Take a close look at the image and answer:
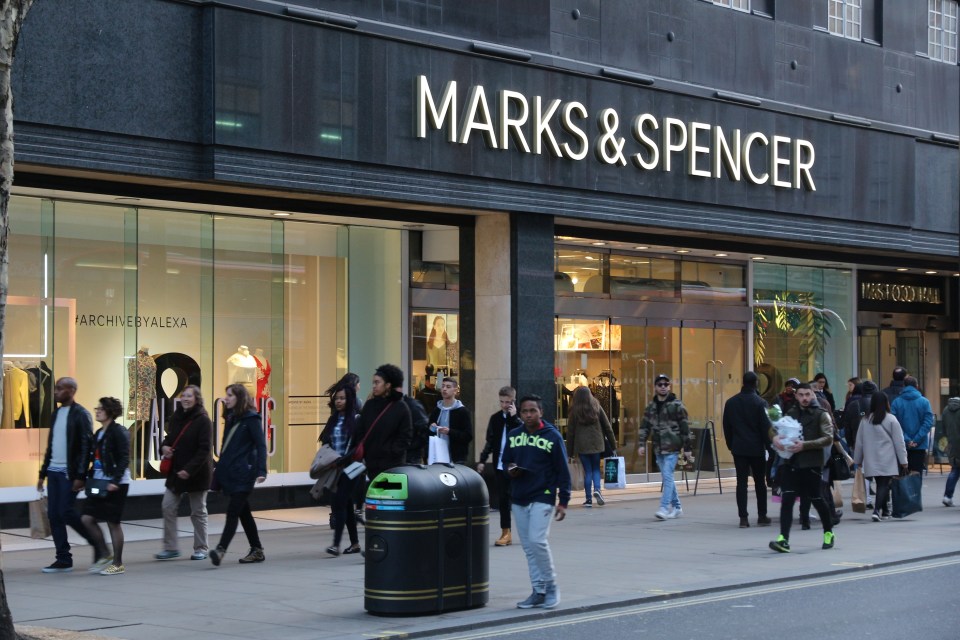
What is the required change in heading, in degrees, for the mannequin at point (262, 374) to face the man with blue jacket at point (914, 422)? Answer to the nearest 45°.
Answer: approximately 45° to its left

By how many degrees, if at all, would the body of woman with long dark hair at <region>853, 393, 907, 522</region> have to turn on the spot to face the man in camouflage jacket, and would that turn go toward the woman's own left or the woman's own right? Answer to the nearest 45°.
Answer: approximately 90° to the woman's own left

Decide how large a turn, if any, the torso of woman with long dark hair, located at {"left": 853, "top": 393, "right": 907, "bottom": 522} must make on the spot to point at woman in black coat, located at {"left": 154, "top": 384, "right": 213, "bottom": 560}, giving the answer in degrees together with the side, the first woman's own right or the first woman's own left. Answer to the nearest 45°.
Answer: approximately 135° to the first woman's own left

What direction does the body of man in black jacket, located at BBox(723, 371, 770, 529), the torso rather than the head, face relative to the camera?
away from the camera

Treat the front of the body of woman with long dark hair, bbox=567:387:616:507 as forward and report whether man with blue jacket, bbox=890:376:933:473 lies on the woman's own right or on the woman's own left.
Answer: on the woman's own right

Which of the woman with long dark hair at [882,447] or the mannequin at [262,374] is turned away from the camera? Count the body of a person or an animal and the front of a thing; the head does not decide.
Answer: the woman with long dark hair

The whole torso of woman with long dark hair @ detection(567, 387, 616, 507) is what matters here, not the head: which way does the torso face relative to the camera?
away from the camera

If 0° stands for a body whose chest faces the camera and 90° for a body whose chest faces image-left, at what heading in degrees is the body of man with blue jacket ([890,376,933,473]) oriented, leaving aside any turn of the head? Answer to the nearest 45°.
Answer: approximately 180°

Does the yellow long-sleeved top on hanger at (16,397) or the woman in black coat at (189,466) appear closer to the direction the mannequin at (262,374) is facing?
the woman in black coat

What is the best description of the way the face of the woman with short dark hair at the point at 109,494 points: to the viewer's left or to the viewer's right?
to the viewer's left

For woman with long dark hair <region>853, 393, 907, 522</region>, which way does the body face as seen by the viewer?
away from the camera

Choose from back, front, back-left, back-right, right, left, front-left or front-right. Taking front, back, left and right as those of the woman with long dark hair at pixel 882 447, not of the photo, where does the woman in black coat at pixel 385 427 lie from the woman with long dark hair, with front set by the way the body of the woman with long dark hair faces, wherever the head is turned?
back-left

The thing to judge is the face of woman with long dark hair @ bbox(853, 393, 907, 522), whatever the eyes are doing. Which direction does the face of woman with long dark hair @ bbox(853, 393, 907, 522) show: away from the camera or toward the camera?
away from the camera
